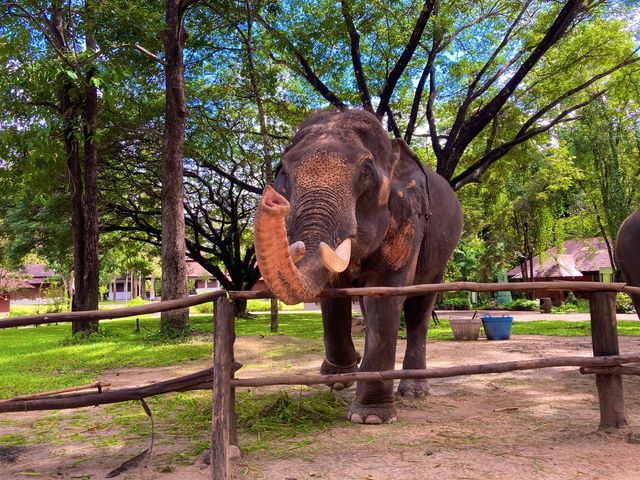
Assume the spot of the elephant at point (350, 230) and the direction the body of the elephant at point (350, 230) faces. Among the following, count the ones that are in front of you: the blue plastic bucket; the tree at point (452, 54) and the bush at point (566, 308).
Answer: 0

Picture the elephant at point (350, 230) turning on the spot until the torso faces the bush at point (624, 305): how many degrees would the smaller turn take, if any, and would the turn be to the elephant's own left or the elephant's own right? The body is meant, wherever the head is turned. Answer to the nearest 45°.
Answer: approximately 180°

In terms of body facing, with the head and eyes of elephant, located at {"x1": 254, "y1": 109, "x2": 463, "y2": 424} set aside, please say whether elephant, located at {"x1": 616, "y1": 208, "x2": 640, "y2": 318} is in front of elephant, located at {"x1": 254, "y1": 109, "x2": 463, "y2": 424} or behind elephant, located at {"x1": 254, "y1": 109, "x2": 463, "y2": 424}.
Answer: behind

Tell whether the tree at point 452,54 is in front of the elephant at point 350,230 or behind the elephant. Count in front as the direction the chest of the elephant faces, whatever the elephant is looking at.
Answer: behind

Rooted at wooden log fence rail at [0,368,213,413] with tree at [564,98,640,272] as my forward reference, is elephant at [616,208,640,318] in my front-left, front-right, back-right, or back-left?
front-right

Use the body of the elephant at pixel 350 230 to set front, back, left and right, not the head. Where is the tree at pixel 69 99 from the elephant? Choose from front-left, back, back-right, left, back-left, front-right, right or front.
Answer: right

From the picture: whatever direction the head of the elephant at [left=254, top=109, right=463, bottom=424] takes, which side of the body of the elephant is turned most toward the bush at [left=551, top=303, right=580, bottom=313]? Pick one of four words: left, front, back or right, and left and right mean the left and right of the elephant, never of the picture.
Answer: back

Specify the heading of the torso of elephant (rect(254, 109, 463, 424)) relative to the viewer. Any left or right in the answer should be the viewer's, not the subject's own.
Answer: facing the viewer and to the left of the viewer

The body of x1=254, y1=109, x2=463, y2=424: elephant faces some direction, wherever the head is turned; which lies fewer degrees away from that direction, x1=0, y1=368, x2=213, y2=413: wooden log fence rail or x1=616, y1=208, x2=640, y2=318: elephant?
the wooden log fence rail

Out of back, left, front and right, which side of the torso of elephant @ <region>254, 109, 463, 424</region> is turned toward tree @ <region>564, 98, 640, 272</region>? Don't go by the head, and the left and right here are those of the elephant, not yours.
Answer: back

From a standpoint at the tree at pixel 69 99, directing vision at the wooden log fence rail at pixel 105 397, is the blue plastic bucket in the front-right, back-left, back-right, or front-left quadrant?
front-left

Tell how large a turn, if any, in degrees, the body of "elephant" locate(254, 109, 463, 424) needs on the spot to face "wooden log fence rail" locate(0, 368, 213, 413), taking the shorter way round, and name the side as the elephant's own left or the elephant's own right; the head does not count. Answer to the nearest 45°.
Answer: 0° — it already faces it
